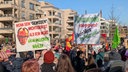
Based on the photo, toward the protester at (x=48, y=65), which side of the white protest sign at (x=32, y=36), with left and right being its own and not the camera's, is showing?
front

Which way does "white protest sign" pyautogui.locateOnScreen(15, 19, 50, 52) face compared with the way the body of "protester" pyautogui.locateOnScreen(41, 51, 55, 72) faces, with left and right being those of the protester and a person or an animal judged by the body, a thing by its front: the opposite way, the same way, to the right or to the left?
the opposite way

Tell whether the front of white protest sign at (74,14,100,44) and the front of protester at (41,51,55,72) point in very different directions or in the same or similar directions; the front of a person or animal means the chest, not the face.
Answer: very different directions

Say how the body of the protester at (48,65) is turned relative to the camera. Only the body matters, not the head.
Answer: away from the camera

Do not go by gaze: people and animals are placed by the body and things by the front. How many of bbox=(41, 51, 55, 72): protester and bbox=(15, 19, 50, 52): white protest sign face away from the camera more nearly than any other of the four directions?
1

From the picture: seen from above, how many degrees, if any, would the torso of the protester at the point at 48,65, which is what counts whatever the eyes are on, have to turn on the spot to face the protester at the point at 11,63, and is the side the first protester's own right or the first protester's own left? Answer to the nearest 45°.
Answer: approximately 45° to the first protester's own left

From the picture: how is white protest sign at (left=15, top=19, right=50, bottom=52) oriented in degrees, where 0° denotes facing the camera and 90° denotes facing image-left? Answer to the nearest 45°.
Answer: approximately 0°

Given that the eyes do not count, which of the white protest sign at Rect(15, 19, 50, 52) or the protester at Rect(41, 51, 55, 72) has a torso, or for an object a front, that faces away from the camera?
the protester
